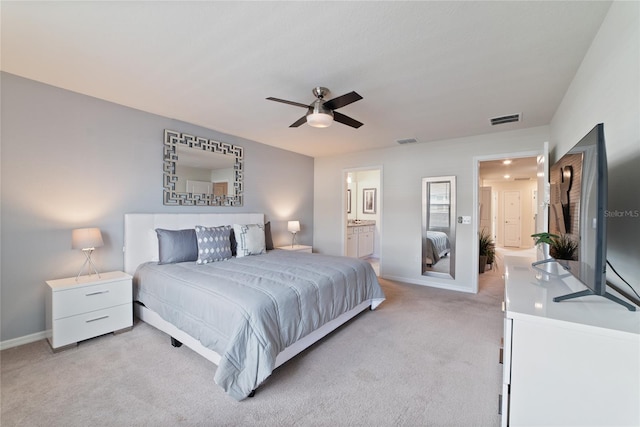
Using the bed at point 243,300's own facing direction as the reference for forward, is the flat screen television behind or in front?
in front

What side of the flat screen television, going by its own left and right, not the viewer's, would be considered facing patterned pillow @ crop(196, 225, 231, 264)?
front

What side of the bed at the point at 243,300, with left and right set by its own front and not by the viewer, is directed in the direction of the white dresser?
front

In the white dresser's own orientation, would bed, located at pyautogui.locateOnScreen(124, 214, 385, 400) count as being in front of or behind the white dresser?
in front

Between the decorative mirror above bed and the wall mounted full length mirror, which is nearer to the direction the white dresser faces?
the decorative mirror above bed

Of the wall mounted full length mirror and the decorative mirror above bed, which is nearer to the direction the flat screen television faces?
the decorative mirror above bed

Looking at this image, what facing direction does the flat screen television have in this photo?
to the viewer's left

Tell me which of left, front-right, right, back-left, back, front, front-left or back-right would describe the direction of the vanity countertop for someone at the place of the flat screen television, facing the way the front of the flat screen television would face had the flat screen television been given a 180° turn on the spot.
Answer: back-left

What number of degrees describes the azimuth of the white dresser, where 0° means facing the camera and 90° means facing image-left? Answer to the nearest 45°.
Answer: approximately 90°

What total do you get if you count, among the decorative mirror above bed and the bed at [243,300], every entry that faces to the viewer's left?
0

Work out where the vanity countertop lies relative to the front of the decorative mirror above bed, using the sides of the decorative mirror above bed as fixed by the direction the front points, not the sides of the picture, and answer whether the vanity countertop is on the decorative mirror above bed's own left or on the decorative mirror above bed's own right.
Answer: on the decorative mirror above bed's own left

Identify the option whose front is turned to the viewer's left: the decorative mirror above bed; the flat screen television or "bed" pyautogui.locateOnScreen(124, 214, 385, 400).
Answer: the flat screen television

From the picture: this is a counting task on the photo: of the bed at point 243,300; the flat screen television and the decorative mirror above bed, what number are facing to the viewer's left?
1

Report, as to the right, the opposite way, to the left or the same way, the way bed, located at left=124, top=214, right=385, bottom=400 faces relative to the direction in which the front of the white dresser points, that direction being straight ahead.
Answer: the opposite way
